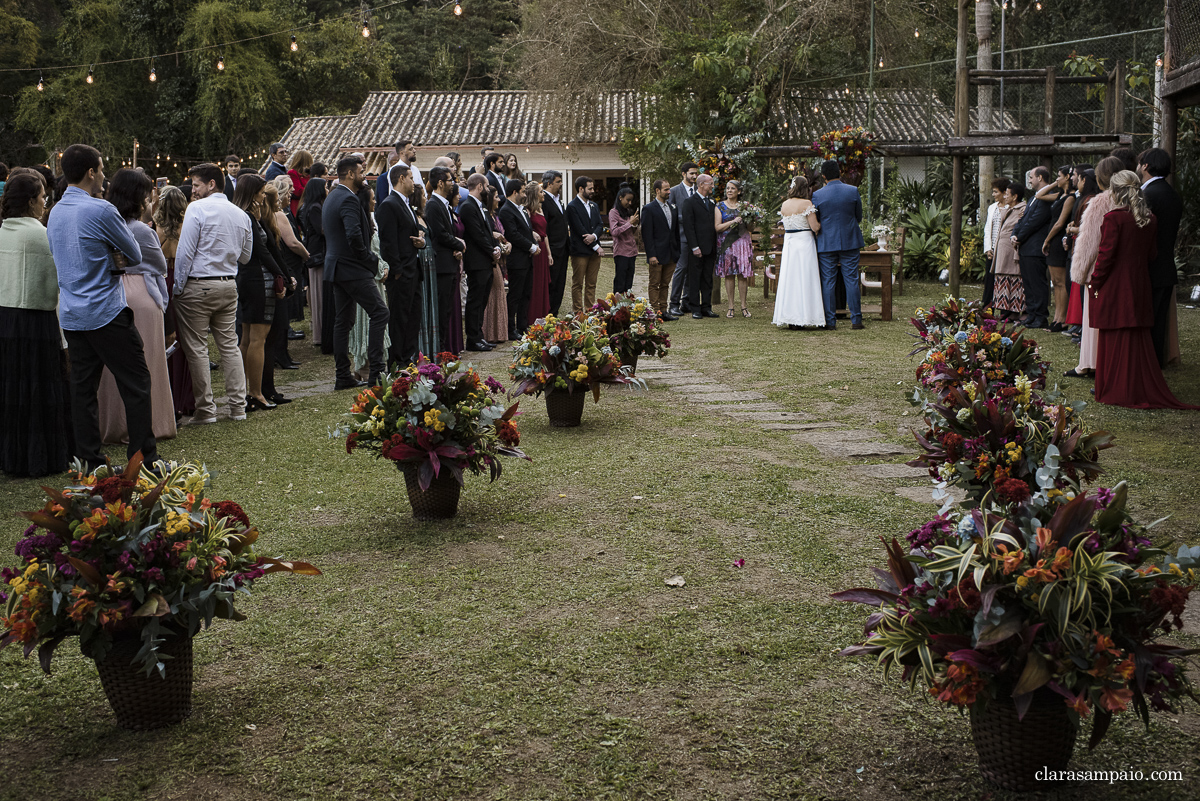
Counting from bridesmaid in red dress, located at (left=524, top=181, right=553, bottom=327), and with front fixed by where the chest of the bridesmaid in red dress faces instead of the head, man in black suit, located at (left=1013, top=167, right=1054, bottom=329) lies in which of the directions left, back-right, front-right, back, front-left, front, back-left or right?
front

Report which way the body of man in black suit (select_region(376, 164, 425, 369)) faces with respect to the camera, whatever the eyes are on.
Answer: to the viewer's right

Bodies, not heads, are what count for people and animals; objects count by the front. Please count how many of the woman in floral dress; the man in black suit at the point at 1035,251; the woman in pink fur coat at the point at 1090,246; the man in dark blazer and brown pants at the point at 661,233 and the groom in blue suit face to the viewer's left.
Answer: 2

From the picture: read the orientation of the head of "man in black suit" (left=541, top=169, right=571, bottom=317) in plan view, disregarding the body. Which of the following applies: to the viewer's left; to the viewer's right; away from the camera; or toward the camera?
to the viewer's right

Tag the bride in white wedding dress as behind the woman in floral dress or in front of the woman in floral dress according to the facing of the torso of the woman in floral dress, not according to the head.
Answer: in front

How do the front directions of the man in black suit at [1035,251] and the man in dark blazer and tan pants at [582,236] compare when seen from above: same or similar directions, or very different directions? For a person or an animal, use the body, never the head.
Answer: very different directions

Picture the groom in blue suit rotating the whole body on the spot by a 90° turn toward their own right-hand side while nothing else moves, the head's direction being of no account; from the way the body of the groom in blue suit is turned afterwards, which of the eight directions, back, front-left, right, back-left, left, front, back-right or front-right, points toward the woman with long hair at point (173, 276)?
back-right

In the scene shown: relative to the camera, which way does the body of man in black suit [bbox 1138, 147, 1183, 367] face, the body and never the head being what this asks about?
to the viewer's left

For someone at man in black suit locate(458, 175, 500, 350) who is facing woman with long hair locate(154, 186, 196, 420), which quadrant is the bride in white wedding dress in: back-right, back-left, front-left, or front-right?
back-left

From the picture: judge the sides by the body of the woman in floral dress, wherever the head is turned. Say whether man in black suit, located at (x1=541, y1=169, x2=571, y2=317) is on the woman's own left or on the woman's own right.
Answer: on the woman's own right

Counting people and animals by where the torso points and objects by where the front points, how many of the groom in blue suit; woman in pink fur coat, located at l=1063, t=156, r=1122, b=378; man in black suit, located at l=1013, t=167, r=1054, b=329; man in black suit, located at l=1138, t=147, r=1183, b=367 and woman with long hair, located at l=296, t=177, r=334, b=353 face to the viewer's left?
3

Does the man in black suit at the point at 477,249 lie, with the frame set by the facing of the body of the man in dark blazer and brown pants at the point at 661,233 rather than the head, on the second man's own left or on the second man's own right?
on the second man's own right

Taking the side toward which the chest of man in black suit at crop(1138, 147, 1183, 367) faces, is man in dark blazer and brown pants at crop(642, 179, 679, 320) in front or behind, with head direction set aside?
in front

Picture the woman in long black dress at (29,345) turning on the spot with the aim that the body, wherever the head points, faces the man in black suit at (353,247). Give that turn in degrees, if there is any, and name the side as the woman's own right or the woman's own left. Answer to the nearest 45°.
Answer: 0° — they already face them

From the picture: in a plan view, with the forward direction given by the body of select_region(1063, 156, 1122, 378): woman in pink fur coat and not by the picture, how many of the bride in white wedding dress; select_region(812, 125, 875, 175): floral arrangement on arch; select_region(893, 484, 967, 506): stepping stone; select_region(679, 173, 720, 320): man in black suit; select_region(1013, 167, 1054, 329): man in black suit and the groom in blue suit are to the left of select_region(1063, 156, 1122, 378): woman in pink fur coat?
1

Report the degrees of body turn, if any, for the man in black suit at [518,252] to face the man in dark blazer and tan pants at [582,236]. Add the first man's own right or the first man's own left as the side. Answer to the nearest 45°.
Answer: approximately 45° to the first man's own left

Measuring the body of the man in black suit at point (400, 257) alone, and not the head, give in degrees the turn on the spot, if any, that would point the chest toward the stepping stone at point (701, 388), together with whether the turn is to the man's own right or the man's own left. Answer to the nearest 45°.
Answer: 0° — they already face it

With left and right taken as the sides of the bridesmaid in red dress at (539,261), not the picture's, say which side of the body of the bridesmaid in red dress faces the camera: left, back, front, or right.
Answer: right

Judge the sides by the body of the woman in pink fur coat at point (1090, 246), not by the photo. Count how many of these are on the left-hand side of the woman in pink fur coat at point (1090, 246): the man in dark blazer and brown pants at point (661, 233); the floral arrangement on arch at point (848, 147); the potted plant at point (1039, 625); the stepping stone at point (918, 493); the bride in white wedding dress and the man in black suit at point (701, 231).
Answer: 2

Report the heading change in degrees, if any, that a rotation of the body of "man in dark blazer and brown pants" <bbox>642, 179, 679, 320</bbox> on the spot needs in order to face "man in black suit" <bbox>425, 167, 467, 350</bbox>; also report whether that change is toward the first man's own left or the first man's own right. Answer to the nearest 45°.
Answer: approximately 90° to the first man's own right

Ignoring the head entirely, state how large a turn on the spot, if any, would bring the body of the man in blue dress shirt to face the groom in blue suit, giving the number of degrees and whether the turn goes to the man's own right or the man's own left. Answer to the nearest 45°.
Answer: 0° — they already face them

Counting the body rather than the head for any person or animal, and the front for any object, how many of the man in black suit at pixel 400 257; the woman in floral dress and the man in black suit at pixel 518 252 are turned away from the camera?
0
